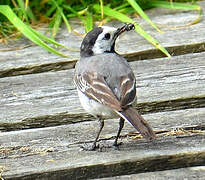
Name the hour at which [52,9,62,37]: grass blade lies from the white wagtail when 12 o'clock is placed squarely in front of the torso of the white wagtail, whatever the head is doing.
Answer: The grass blade is roughly at 1 o'clock from the white wagtail.

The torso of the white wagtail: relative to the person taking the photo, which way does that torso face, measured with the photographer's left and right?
facing away from the viewer and to the left of the viewer

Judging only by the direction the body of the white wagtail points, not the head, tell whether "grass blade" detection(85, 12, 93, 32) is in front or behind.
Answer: in front

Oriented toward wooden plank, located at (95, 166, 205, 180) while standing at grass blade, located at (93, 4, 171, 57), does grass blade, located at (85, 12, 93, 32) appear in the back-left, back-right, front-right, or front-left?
back-right
